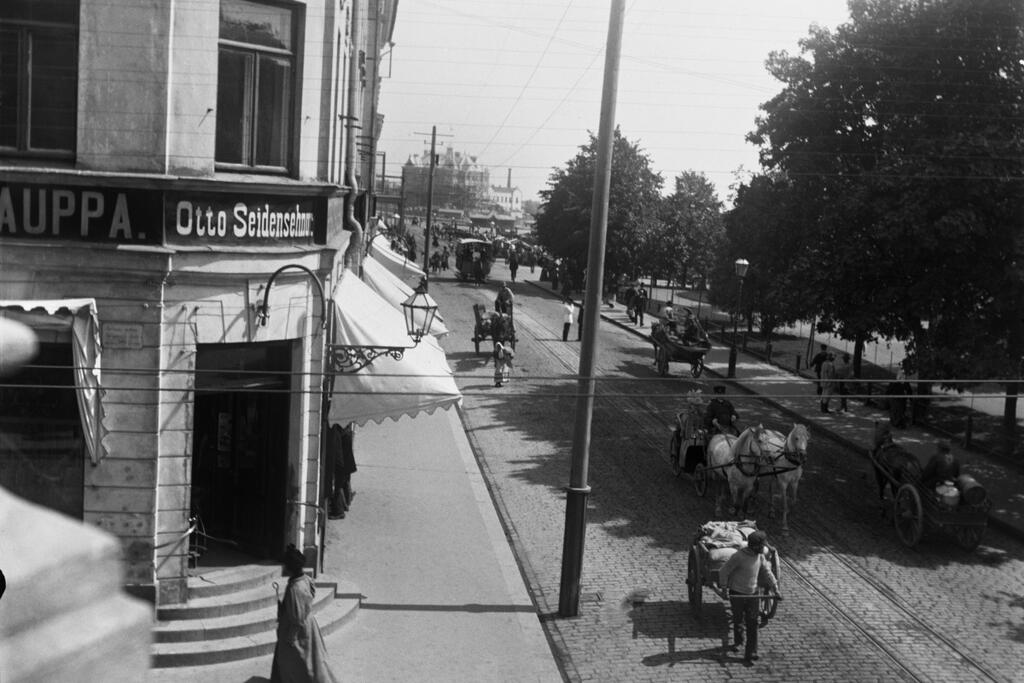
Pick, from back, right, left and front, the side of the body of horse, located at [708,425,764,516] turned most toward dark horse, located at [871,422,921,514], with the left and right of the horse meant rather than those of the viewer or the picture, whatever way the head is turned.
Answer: left

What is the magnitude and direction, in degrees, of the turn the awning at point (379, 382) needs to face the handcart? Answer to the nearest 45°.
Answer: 0° — it already faces it

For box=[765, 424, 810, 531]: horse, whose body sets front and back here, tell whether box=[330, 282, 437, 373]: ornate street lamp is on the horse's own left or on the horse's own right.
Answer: on the horse's own right

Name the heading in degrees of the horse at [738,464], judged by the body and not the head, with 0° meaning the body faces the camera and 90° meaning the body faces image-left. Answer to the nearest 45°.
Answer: approximately 315°

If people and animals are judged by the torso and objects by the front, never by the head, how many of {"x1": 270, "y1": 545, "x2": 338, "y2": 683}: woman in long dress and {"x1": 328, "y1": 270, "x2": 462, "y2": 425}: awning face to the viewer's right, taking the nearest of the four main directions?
1

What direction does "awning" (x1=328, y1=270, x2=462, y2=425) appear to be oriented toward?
to the viewer's right

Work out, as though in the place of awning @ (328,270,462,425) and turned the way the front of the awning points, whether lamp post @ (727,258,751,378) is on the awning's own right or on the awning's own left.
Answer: on the awning's own left

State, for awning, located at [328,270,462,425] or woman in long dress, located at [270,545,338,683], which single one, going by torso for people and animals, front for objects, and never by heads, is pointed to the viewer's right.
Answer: the awning

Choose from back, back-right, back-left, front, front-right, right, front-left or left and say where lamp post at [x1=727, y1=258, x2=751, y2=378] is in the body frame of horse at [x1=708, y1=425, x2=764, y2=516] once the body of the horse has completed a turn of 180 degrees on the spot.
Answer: front-right

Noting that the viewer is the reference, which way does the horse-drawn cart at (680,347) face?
facing away from the viewer and to the left of the viewer
